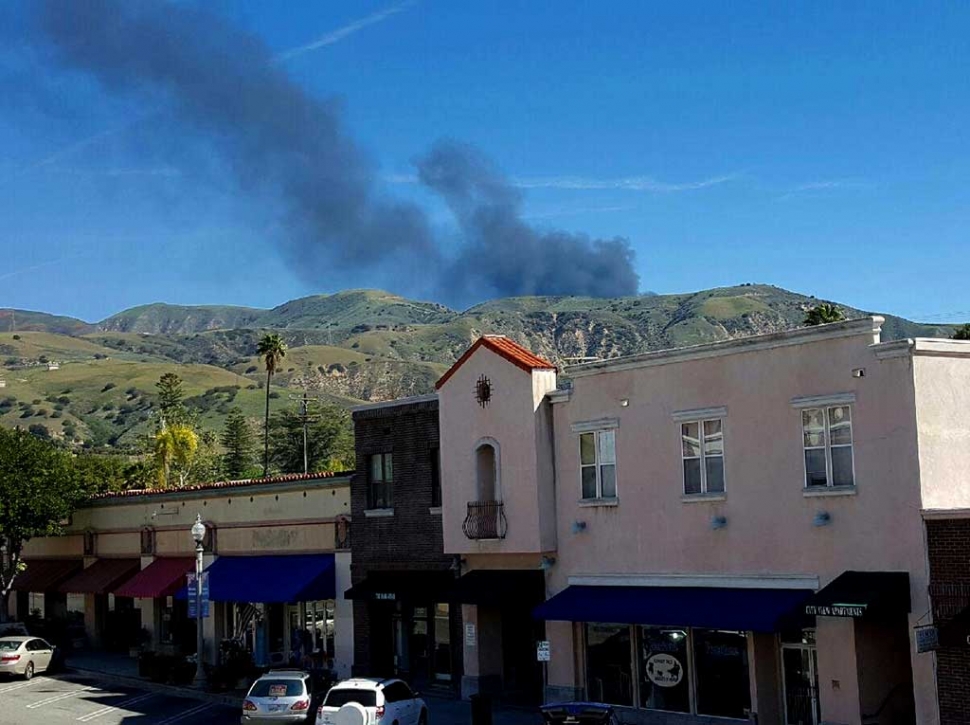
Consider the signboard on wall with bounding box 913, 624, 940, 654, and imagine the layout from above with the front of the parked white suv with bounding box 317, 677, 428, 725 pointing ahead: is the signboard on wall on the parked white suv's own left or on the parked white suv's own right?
on the parked white suv's own right

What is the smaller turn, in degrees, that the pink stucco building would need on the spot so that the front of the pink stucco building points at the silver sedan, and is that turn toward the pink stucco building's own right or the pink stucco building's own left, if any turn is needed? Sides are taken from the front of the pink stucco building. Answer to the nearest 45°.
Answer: approximately 90° to the pink stucco building's own right

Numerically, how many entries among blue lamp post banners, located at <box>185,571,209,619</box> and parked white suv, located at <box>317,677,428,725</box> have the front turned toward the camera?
1

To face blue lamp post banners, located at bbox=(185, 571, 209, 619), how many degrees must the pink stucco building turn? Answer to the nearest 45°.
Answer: approximately 90° to its right

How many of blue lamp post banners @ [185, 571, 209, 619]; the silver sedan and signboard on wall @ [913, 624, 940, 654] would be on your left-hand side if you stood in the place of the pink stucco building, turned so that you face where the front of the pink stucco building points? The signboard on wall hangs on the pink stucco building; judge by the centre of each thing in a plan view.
1

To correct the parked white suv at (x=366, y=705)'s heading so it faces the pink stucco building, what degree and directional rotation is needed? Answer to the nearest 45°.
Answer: approximately 45° to its right

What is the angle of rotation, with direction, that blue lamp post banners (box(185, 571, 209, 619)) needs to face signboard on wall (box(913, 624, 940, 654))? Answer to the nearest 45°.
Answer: approximately 45° to its left

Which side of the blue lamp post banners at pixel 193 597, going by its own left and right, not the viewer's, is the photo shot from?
front

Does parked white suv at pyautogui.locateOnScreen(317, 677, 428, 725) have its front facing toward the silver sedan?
no

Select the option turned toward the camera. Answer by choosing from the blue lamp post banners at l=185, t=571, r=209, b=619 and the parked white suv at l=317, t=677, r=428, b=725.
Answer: the blue lamp post banners

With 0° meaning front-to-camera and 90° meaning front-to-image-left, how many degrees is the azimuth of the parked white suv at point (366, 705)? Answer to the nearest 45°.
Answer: approximately 225°

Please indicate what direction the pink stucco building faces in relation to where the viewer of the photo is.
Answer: facing the viewer and to the left of the viewer

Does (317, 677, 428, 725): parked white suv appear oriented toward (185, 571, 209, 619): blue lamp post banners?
no

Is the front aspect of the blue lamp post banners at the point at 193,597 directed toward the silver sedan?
no
